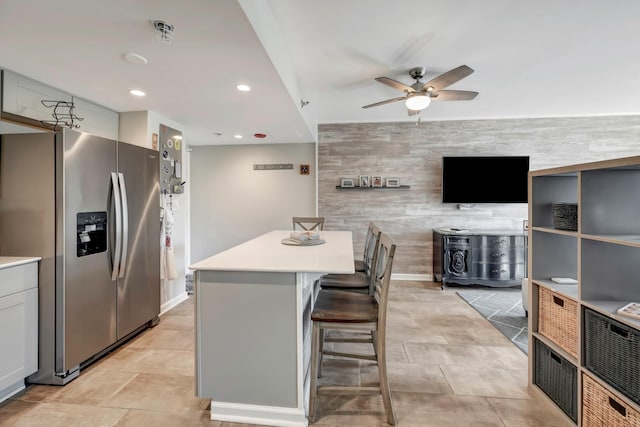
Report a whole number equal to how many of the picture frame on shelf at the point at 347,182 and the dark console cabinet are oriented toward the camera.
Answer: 2

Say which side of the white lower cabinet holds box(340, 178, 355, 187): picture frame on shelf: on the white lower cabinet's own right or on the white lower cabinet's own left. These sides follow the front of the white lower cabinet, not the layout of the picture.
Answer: on the white lower cabinet's own left

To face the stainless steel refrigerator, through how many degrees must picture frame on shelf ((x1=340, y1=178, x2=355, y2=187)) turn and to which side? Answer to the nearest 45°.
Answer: approximately 45° to its right

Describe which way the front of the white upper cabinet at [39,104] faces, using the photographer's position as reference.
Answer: facing the viewer and to the right of the viewer

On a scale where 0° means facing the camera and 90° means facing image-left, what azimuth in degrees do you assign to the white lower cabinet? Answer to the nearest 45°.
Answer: approximately 315°

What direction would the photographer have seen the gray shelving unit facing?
facing the viewer and to the left of the viewer

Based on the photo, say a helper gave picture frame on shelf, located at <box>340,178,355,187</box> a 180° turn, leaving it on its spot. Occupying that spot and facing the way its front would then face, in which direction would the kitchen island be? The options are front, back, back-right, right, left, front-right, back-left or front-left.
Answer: back

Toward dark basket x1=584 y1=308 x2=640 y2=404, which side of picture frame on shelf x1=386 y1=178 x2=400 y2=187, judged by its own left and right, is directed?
front

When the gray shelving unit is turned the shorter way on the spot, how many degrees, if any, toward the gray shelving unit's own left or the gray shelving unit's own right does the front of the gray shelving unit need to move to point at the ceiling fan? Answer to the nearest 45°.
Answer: approximately 90° to the gray shelving unit's own right

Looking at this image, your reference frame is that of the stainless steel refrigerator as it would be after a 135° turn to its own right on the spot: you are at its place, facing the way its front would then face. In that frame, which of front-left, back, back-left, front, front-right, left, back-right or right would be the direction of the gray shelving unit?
back-left

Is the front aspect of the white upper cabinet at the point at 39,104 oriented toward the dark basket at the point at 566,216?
yes

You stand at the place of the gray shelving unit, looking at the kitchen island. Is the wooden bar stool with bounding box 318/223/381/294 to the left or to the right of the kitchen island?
right

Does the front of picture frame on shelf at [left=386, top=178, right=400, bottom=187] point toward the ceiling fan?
yes
